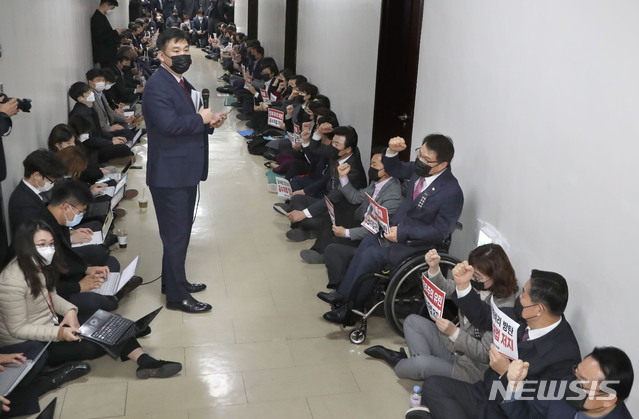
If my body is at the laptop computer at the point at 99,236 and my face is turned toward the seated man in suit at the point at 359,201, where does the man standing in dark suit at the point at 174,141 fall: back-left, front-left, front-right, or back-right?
front-right

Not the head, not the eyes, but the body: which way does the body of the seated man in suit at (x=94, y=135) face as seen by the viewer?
to the viewer's right

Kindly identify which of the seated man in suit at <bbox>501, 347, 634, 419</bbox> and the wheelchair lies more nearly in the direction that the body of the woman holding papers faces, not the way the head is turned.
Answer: the wheelchair

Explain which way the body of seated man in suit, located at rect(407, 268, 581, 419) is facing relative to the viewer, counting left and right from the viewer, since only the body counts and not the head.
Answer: facing to the left of the viewer

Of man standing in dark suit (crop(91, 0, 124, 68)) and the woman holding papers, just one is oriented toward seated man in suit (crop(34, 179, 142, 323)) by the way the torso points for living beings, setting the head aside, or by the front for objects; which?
the woman holding papers

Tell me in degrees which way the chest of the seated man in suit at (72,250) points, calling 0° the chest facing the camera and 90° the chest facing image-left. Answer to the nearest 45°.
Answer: approximately 270°

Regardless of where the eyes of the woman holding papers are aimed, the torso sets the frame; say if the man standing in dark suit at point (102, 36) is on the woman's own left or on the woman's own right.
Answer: on the woman's own right

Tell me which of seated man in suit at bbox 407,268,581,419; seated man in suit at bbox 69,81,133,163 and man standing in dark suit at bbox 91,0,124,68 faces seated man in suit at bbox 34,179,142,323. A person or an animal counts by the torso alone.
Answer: seated man in suit at bbox 407,268,581,419

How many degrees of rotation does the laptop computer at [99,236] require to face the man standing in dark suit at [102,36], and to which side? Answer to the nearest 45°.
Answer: approximately 90° to its right

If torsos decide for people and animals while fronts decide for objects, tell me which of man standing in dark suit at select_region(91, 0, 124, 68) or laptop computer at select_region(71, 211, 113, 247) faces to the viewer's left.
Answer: the laptop computer

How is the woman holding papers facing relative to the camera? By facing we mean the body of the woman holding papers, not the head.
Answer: to the viewer's left

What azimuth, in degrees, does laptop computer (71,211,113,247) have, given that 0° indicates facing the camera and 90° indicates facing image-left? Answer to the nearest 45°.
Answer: approximately 90°

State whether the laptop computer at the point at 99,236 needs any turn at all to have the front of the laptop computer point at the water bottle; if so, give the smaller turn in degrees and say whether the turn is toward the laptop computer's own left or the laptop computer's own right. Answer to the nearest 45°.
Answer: approximately 135° to the laptop computer's own left

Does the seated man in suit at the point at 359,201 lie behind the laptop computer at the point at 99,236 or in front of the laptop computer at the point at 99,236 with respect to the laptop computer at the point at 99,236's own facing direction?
behind

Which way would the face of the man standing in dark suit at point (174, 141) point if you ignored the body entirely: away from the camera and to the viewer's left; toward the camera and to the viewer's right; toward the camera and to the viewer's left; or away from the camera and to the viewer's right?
toward the camera and to the viewer's right

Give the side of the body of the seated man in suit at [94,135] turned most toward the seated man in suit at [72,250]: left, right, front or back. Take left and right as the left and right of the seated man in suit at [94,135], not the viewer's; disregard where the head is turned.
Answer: right
